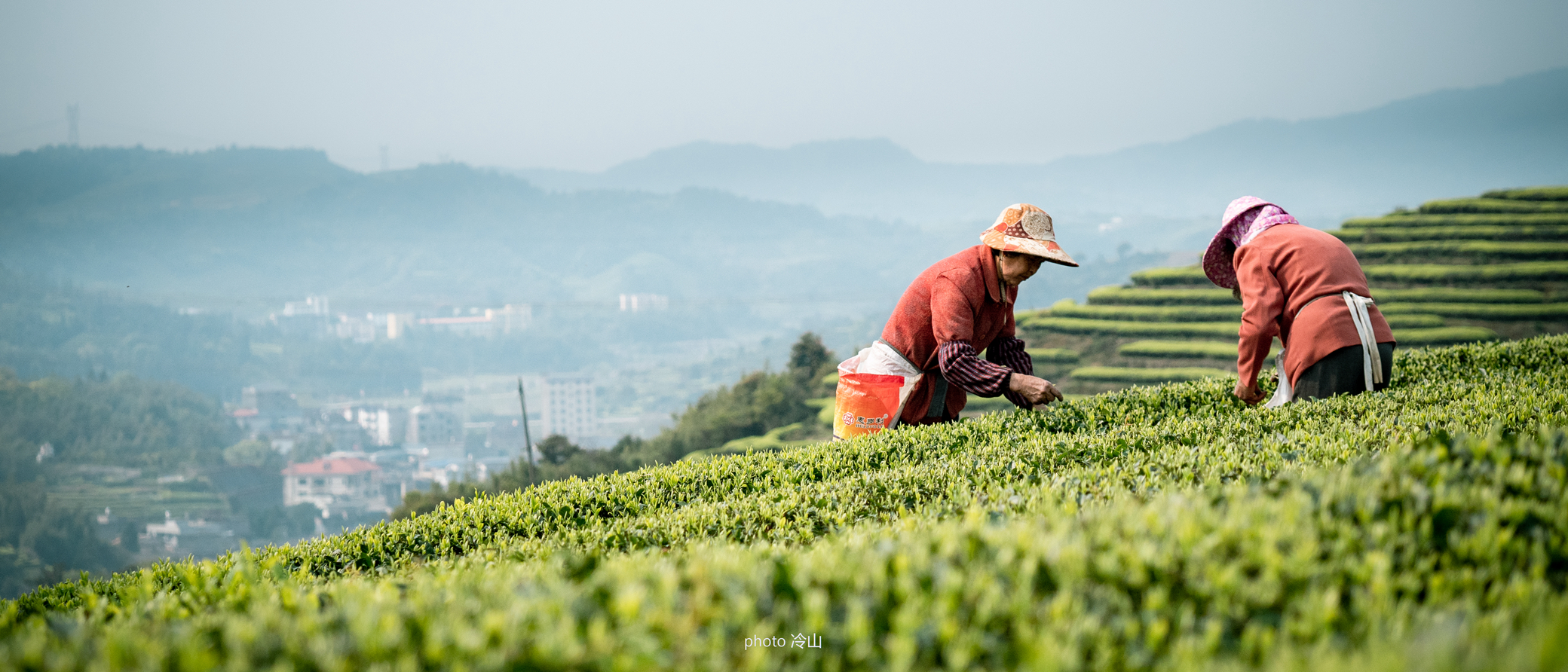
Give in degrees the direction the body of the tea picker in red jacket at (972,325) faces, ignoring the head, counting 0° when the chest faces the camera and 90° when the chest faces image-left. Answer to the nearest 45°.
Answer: approximately 270°
